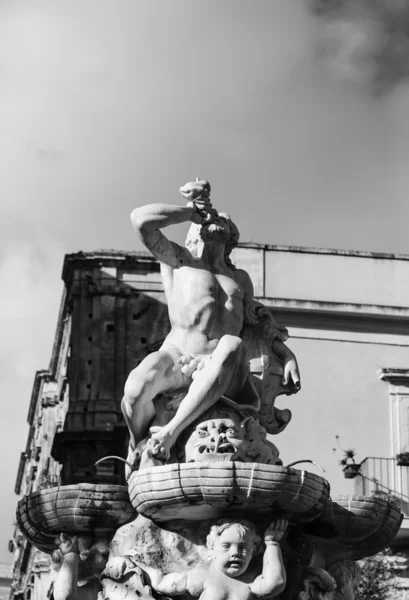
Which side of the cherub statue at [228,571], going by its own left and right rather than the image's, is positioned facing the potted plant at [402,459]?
back

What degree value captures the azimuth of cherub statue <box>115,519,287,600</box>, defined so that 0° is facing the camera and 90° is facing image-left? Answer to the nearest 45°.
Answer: approximately 0°

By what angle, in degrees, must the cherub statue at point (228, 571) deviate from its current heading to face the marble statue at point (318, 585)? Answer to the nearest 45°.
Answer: approximately 135° to its left

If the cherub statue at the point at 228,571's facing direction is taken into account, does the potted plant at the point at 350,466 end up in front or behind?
behind

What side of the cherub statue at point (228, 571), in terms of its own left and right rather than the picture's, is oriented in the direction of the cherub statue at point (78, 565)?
right

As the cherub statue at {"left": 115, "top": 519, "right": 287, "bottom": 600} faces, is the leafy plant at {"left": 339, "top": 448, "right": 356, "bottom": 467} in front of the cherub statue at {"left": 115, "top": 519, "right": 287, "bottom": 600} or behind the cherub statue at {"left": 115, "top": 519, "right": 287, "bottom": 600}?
behind
